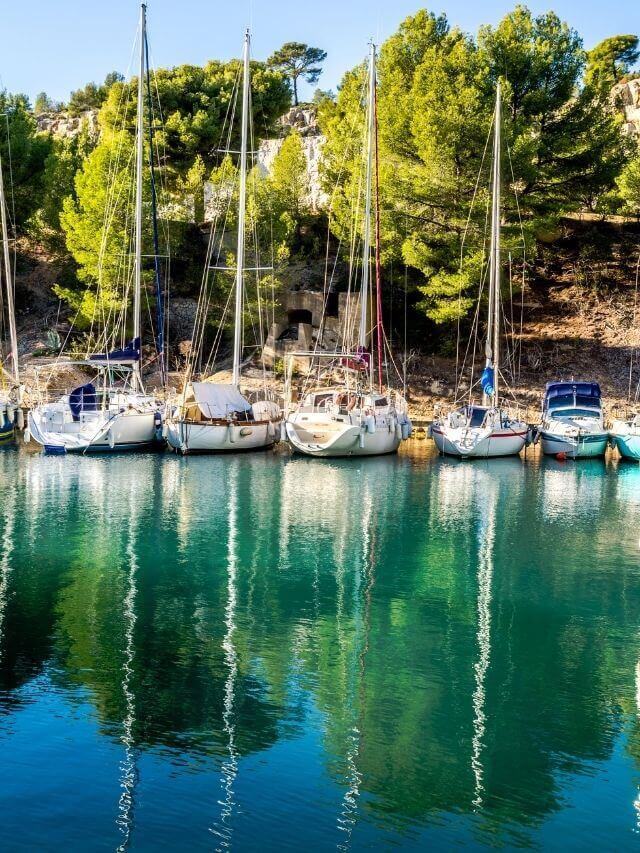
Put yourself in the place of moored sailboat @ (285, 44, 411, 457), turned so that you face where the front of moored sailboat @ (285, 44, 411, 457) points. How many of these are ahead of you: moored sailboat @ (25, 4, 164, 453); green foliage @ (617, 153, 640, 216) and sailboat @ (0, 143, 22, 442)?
1

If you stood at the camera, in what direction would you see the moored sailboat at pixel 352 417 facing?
facing away from the viewer and to the right of the viewer

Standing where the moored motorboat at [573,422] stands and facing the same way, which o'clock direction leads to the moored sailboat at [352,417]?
the moored sailboat at [352,417] is roughly at 2 o'clock from the moored motorboat at [573,422].

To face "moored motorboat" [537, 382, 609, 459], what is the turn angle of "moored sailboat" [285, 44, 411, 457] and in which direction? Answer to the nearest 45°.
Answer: approximately 45° to its right

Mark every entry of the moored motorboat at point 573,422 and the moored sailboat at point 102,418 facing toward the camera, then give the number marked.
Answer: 1

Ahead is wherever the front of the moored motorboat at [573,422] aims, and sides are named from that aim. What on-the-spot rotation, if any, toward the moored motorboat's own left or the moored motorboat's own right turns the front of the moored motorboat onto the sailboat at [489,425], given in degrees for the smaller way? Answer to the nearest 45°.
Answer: approximately 45° to the moored motorboat's own right
